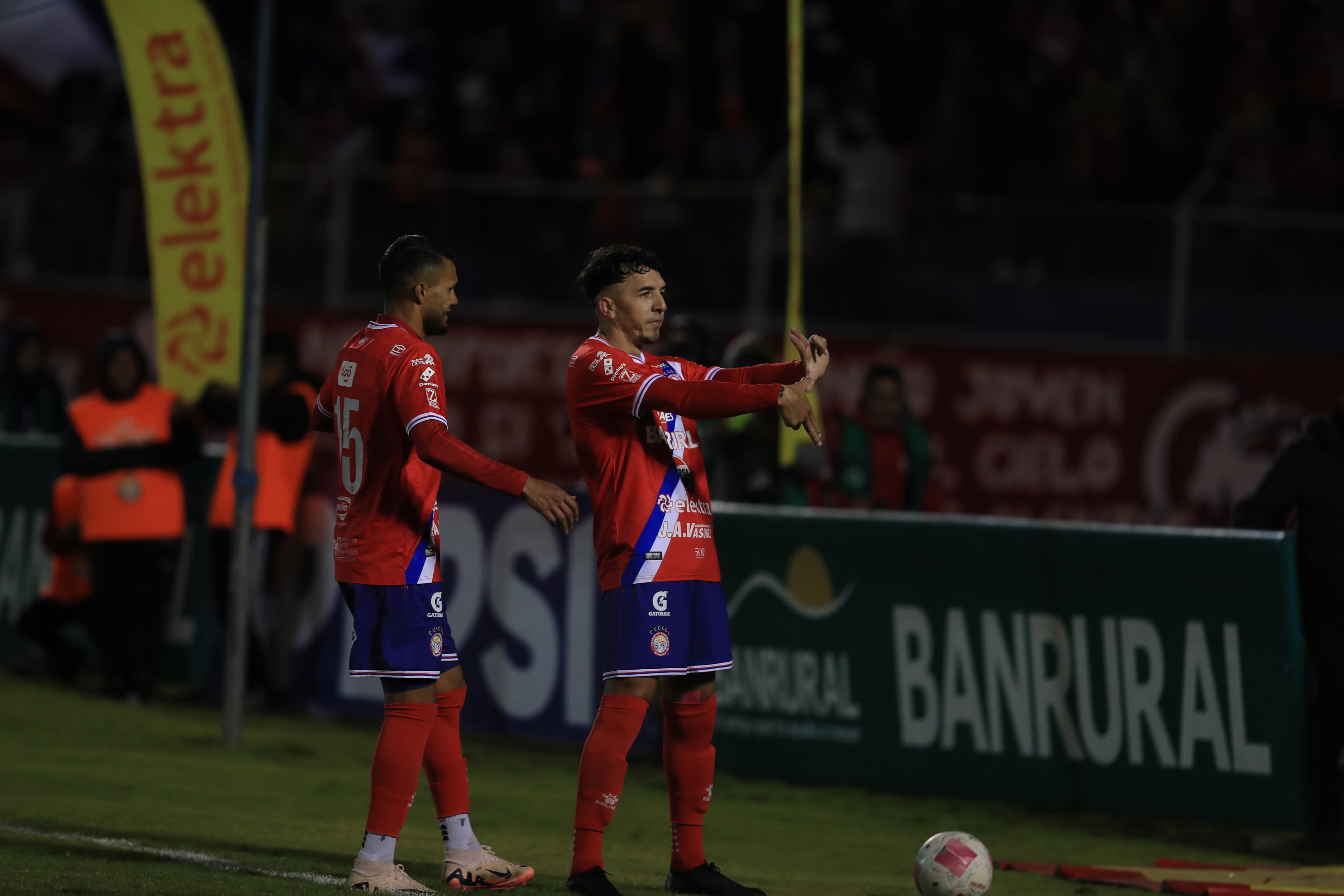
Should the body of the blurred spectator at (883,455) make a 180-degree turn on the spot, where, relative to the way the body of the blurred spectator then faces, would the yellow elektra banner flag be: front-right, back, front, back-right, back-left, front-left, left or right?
left

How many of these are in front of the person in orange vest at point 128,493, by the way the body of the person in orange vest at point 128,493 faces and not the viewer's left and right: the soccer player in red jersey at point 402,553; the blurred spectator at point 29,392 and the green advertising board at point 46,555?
1

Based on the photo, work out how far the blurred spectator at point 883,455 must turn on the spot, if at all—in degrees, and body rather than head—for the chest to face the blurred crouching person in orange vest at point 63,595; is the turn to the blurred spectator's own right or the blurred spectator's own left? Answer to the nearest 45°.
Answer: approximately 90° to the blurred spectator's own right

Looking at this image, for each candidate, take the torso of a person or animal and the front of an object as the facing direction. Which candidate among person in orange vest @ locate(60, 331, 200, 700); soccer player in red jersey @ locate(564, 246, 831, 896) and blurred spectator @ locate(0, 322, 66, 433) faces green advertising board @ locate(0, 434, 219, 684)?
the blurred spectator

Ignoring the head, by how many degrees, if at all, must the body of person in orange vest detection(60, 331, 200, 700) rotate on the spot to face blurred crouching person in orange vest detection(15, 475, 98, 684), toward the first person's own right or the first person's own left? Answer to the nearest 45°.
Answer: approximately 135° to the first person's own right

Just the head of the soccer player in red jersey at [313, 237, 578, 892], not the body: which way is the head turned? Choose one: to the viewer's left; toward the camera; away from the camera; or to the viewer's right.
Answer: to the viewer's right

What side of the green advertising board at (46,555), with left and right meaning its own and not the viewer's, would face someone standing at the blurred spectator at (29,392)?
back
